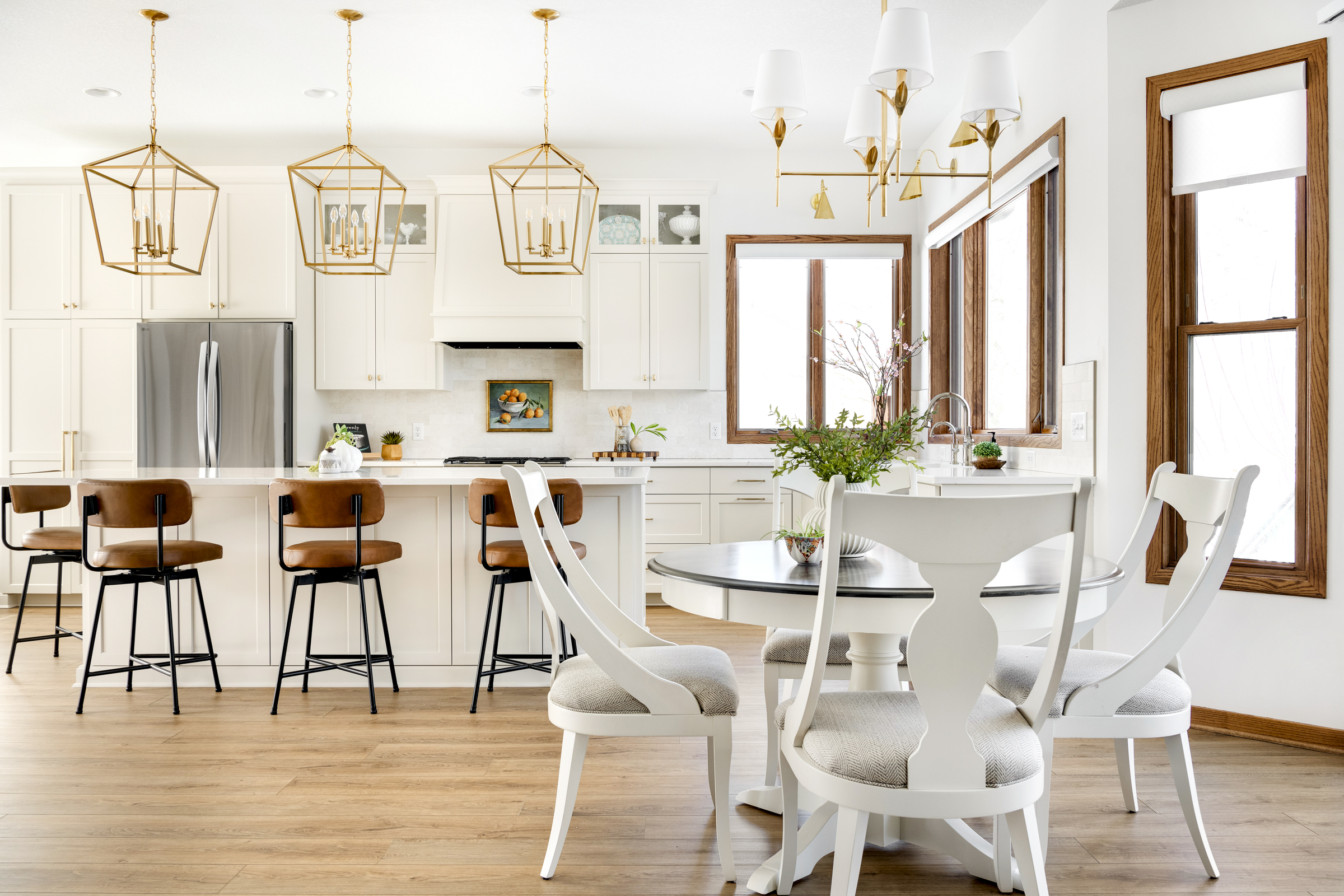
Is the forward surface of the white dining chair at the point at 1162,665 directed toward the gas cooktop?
no

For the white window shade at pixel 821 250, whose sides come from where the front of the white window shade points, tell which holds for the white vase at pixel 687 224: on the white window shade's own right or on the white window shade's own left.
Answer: on the white window shade's own right

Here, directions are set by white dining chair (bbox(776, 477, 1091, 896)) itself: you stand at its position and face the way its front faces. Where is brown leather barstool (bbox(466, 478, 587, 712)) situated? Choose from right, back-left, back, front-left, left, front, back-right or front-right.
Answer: front-left

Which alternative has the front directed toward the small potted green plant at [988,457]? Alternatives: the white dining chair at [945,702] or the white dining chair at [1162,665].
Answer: the white dining chair at [945,702]

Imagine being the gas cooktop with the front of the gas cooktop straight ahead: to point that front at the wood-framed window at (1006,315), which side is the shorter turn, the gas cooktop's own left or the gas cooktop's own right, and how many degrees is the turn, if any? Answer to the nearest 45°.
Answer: approximately 45° to the gas cooktop's own left

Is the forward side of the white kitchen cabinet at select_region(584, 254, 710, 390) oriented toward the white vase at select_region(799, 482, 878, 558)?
yes

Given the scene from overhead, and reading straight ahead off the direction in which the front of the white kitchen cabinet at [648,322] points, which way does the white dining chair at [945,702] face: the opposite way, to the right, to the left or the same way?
the opposite way

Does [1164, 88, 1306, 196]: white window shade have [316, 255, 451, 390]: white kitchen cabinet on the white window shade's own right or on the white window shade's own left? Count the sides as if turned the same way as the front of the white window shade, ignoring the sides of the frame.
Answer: on the white window shade's own right

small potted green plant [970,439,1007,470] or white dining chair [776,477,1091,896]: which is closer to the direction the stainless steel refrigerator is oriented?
the white dining chair

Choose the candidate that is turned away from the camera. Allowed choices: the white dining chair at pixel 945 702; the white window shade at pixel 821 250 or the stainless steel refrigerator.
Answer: the white dining chair

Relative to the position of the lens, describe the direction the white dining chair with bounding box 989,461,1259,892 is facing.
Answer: facing the viewer and to the left of the viewer

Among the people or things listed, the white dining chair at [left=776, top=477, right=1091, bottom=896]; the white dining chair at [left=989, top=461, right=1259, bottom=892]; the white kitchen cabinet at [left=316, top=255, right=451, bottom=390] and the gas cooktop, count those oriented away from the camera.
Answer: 1

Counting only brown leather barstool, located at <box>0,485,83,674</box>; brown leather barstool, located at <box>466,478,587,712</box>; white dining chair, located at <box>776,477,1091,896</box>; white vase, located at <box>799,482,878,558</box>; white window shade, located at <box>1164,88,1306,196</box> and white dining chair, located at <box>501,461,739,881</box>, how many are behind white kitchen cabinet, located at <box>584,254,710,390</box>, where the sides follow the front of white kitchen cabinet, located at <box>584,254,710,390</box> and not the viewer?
0

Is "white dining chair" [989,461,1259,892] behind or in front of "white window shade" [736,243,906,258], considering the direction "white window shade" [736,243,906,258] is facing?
in front

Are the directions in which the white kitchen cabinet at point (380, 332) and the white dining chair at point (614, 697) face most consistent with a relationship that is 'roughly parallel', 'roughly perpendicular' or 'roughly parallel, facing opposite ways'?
roughly perpendicular

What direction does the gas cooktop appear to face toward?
toward the camera

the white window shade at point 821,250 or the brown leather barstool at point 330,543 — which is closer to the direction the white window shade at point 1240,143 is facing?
the brown leather barstool

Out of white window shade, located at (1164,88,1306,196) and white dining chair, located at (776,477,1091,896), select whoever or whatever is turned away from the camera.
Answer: the white dining chair

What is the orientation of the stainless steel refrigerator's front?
toward the camera

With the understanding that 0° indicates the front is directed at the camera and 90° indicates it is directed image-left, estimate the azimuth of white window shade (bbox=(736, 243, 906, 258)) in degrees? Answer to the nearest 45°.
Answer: approximately 0°

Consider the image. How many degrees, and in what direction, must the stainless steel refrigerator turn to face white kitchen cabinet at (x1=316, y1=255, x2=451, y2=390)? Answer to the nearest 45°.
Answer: approximately 90° to its left
